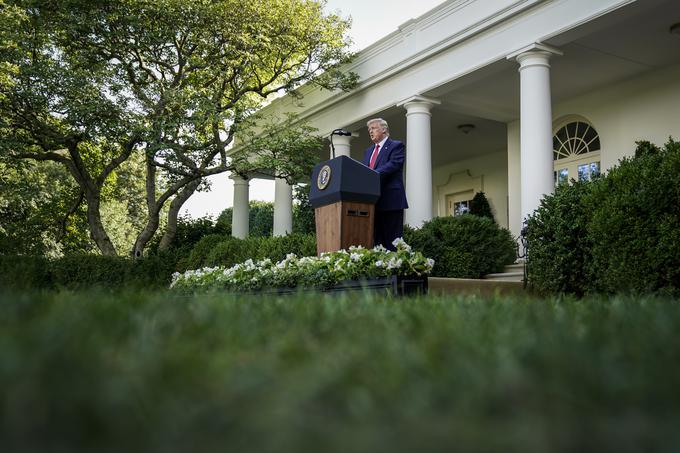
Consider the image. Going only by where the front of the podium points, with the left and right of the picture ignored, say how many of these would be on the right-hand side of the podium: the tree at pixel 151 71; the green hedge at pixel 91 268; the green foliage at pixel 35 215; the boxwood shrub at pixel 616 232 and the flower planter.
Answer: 3

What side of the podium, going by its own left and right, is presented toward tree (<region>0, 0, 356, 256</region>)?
right

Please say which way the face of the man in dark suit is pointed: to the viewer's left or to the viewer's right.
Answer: to the viewer's left

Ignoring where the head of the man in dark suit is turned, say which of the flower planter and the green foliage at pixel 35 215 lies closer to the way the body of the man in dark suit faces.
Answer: the flower planter

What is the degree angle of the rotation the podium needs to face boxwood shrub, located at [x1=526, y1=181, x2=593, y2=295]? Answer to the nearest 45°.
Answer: approximately 135° to its left

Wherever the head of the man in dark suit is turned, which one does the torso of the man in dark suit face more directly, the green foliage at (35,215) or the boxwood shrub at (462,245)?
the green foliage

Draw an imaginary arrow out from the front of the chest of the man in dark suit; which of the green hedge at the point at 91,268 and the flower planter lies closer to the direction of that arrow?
the flower planter

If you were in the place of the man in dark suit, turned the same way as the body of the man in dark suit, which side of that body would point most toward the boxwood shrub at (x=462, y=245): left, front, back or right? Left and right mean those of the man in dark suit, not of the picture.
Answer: back

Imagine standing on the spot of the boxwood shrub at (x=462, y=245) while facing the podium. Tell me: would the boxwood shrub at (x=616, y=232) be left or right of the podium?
left

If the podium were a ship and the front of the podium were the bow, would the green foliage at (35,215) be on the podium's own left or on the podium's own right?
on the podium's own right

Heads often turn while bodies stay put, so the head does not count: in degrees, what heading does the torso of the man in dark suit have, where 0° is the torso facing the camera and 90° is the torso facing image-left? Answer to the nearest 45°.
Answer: approximately 45°

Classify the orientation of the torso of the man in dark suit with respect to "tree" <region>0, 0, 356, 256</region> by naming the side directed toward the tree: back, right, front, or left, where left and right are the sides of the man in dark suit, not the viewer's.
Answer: right

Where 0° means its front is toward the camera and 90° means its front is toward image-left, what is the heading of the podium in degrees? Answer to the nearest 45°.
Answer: approximately 45°
